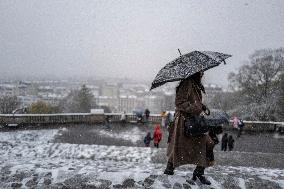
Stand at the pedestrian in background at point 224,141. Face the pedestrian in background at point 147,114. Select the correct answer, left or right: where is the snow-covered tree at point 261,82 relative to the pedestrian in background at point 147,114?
right

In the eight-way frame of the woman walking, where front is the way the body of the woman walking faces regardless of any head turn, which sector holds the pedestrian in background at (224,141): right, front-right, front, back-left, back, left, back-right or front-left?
left

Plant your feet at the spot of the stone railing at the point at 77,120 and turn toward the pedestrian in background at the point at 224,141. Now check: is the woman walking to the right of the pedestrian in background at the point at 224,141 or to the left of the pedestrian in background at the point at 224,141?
right

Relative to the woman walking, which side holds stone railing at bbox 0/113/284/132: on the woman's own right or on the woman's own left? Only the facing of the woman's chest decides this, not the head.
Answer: on the woman's own left

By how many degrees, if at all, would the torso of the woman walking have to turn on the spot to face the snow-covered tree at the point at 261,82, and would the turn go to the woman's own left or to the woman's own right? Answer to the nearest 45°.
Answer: approximately 90° to the woman's own left

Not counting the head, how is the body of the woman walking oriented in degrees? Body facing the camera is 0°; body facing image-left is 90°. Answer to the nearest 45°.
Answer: approximately 270°

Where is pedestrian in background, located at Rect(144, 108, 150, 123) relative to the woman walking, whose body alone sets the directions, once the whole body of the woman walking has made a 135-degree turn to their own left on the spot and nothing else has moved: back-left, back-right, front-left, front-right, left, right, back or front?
front-right
